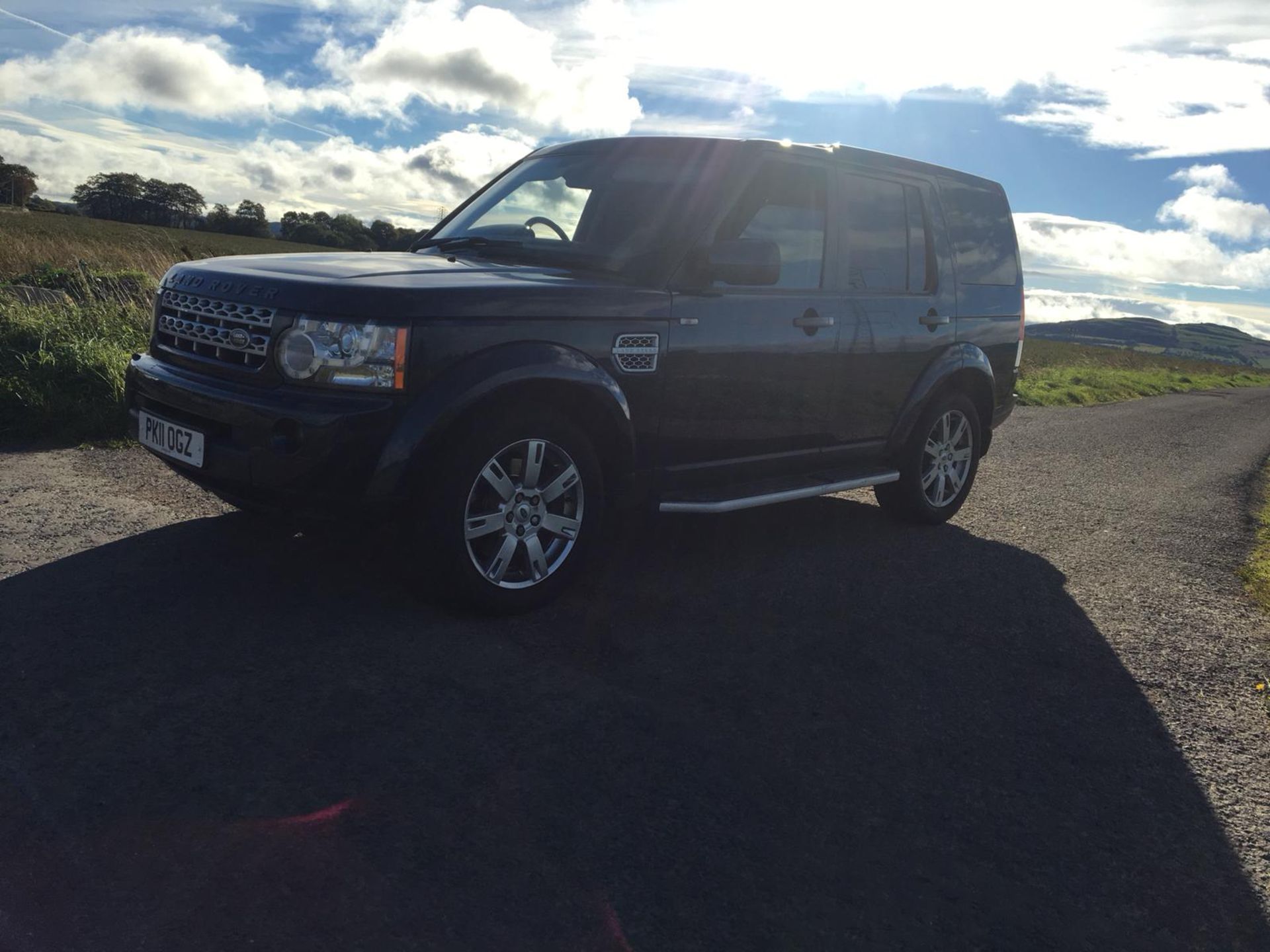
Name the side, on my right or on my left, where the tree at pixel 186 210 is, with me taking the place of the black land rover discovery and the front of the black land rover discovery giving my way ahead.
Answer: on my right

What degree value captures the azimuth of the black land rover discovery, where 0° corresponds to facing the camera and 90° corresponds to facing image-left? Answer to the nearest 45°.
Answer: approximately 45°

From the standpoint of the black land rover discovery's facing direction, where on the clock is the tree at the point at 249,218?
The tree is roughly at 4 o'clock from the black land rover discovery.

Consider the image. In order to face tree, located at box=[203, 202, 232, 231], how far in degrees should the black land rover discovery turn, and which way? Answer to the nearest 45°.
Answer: approximately 135° to its right
